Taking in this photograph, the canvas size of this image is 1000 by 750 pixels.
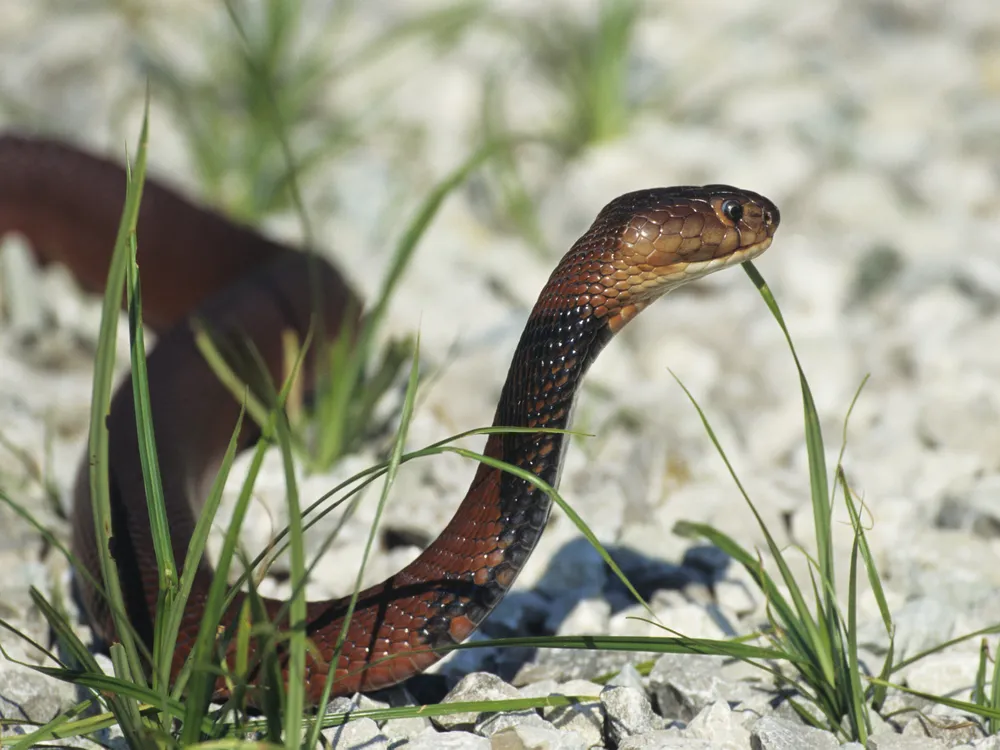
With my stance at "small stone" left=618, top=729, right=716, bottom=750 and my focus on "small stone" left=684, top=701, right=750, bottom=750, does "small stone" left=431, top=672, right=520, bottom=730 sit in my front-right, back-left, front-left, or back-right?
back-left

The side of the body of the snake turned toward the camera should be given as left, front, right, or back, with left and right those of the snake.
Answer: right

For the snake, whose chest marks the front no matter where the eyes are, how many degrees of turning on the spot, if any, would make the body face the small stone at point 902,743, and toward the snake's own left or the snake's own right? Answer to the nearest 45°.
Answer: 0° — it already faces it
